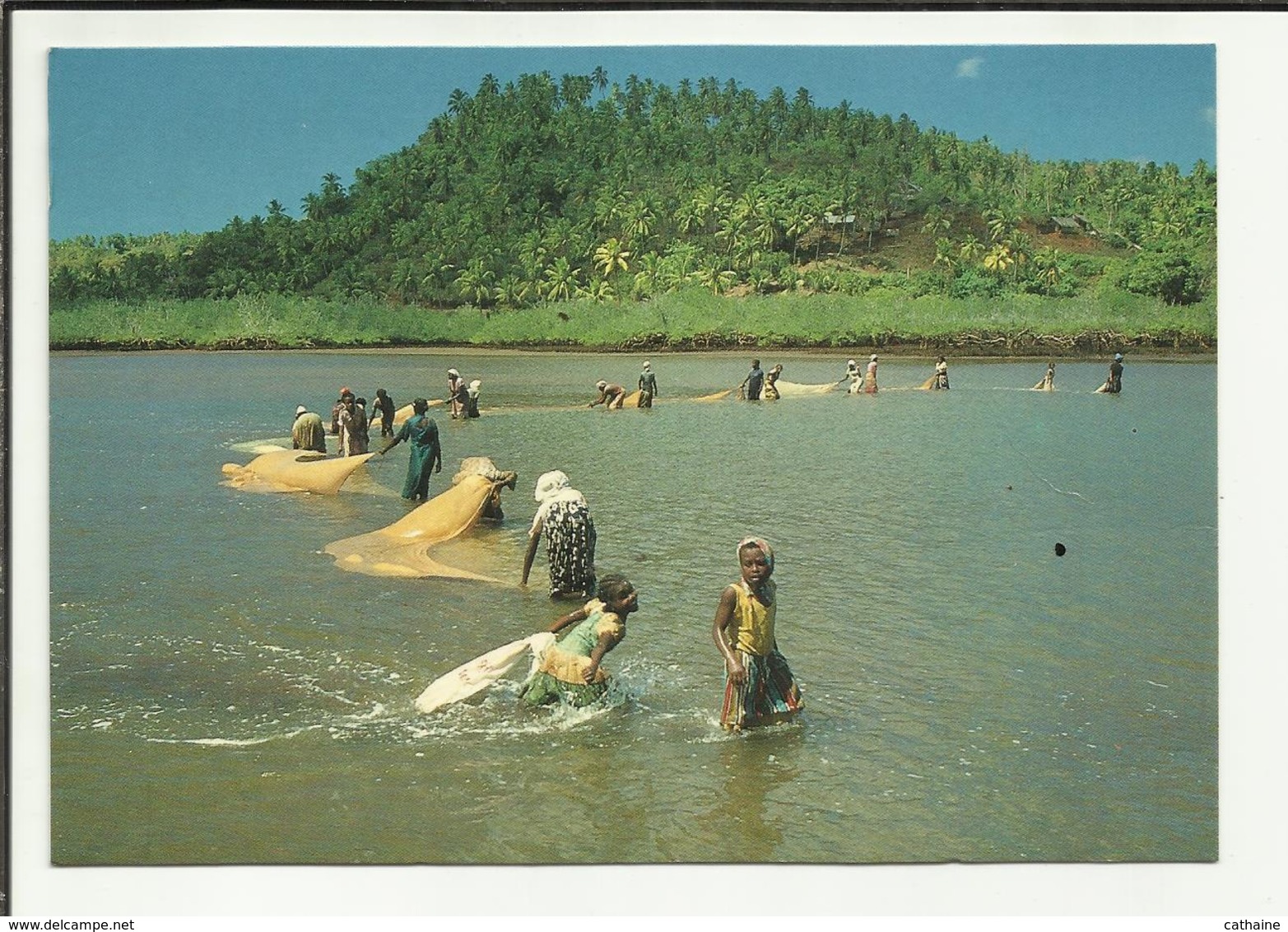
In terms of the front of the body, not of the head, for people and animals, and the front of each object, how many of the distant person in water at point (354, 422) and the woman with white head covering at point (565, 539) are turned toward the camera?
1

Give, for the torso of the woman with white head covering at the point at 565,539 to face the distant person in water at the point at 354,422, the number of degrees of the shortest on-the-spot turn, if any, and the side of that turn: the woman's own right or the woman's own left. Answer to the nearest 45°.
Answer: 0° — they already face them

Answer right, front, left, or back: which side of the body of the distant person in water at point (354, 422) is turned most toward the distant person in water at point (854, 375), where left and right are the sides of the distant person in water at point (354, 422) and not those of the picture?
left

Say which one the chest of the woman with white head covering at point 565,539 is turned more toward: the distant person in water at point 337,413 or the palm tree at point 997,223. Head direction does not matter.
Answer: the distant person in water

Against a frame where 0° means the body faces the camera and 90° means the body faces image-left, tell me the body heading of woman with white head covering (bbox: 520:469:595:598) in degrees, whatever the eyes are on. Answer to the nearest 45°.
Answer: approximately 135°
